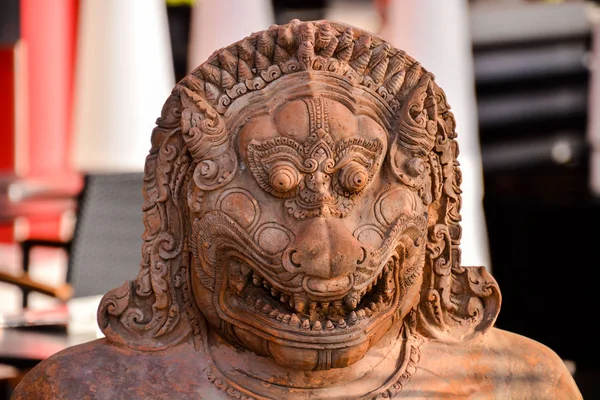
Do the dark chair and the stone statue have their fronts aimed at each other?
no

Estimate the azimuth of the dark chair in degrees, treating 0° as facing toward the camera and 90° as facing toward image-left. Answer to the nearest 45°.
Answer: approximately 135°

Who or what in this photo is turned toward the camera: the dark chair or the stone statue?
the stone statue

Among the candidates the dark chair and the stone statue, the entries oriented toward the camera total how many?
1

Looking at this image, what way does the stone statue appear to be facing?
toward the camera

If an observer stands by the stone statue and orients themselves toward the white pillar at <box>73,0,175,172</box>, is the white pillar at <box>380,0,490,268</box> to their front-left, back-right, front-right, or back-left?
front-right

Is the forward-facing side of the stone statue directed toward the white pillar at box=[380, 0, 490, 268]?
no

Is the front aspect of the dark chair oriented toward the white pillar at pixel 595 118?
no

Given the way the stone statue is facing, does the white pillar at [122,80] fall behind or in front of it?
behind
